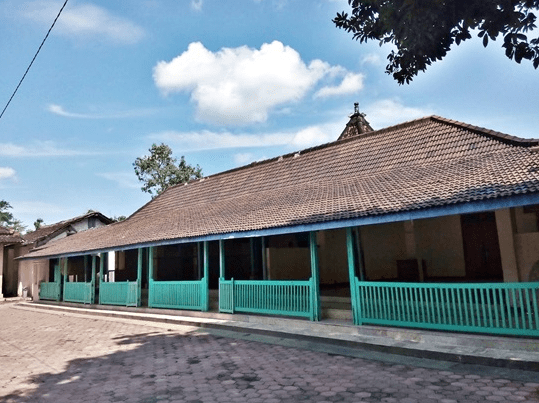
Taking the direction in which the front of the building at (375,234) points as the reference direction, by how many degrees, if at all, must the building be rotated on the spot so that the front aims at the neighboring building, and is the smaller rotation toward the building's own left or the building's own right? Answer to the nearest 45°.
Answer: approximately 90° to the building's own right

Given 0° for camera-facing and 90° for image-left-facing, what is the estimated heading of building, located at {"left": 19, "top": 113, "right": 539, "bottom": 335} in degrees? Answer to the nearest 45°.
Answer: approximately 45°

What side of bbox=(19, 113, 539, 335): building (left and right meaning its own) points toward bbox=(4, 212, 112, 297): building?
right
